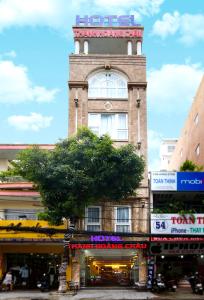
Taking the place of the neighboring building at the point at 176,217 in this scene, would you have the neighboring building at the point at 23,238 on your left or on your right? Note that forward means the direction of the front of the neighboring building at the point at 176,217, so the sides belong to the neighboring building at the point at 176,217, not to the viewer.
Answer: on your right

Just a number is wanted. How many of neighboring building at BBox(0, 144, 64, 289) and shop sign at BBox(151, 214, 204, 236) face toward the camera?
2

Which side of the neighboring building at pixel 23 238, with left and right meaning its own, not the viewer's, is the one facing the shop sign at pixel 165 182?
left

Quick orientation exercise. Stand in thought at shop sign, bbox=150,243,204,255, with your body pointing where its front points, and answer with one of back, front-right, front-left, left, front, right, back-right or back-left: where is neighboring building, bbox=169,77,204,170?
back

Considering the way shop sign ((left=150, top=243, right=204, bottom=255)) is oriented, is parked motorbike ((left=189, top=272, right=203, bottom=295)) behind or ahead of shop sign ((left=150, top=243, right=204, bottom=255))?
ahead

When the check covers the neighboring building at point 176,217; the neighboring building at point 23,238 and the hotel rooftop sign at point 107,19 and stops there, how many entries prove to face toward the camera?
3

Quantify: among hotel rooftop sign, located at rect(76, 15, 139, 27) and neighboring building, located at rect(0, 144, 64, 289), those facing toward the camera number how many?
2

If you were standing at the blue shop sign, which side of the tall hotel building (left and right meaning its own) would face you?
left

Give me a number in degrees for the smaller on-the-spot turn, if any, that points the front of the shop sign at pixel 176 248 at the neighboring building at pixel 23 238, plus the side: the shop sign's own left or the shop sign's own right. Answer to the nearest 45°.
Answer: approximately 90° to the shop sign's own right
